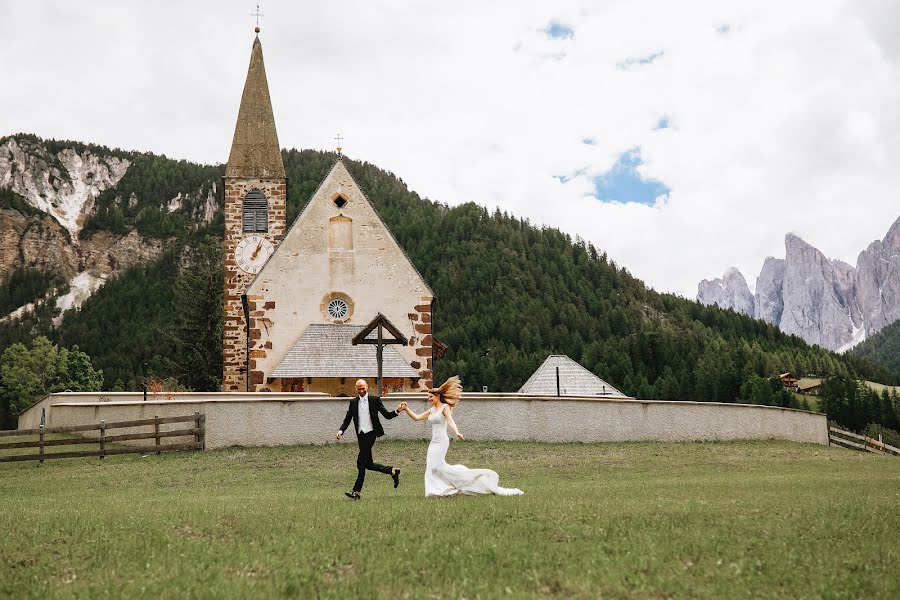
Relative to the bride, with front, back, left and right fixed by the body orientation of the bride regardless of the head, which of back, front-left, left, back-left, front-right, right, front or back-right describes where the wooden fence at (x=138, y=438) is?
front-right

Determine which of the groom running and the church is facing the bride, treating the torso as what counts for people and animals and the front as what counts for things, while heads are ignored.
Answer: the church

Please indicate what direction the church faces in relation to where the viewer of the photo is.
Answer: facing the viewer

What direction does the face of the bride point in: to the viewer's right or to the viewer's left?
to the viewer's left

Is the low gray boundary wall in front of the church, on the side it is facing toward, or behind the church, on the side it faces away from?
in front

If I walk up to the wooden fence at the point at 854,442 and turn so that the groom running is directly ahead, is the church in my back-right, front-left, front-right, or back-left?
front-right

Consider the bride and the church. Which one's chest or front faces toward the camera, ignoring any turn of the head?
the church

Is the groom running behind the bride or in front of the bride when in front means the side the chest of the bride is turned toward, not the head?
in front

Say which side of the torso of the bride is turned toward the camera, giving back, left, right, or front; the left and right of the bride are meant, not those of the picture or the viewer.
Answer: left

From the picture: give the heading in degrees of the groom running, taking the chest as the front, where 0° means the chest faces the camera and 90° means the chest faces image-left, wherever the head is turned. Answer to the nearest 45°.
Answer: approximately 45°

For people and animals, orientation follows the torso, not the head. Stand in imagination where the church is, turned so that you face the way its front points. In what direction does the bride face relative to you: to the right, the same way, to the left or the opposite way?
to the right

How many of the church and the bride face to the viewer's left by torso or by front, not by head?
1

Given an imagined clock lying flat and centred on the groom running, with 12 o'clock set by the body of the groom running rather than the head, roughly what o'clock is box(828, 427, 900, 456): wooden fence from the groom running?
The wooden fence is roughly at 6 o'clock from the groom running.

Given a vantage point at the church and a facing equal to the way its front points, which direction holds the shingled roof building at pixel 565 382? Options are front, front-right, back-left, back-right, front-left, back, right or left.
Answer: left
